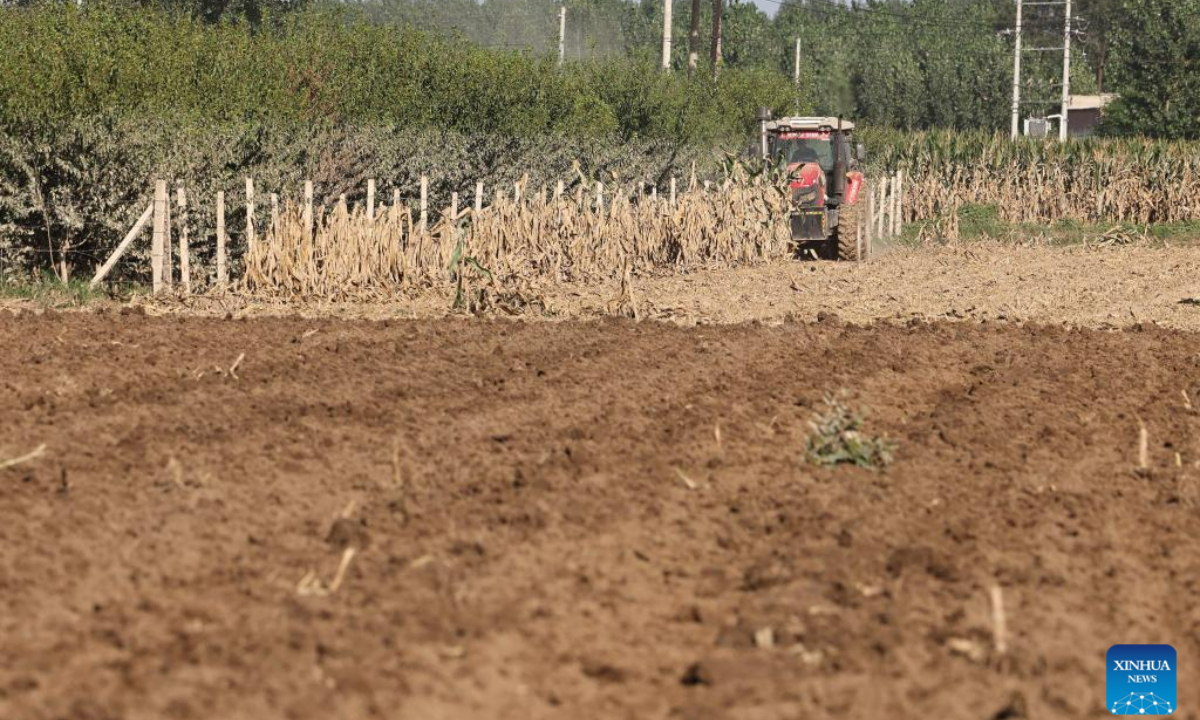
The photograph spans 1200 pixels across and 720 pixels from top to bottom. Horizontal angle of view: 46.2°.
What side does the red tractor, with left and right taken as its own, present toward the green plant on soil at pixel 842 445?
front

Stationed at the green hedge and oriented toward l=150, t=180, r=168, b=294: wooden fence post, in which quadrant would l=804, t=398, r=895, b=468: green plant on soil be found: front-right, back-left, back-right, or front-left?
front-left

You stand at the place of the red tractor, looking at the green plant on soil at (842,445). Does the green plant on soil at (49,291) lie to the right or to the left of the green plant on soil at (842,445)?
right

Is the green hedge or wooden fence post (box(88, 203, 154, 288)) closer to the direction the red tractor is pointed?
the wooden fence post

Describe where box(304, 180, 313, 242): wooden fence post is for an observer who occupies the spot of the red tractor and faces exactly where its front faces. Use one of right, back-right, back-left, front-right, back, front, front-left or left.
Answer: front-right

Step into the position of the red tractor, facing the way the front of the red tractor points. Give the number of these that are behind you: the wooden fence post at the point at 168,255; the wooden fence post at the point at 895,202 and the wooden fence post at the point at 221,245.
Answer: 1

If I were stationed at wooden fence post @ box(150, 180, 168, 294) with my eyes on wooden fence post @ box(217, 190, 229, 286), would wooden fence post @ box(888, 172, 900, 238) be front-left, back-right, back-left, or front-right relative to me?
front-left

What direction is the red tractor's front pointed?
toward the camera

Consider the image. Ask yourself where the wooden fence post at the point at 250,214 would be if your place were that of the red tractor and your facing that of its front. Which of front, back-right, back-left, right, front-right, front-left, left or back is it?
front-right

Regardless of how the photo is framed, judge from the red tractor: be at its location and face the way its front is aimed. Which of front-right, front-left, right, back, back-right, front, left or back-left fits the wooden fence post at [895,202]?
back

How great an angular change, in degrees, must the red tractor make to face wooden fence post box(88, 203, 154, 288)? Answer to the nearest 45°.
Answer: approximately 45° to its right
